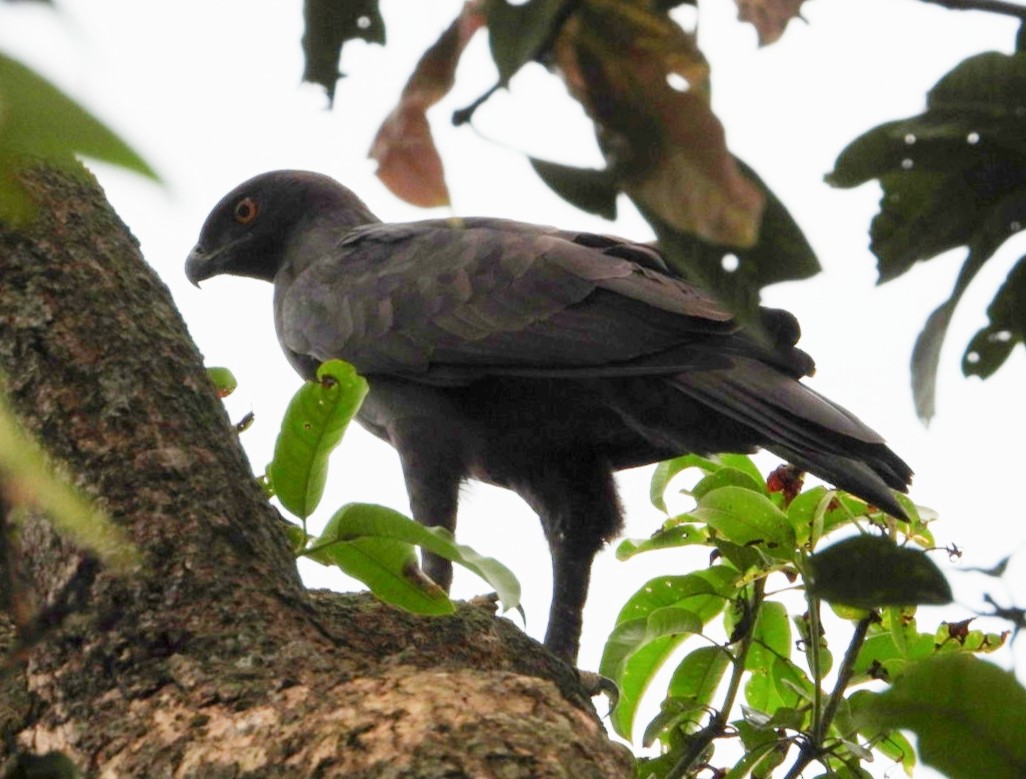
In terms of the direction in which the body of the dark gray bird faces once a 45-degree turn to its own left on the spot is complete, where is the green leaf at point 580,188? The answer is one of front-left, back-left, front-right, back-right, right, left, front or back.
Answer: front-left

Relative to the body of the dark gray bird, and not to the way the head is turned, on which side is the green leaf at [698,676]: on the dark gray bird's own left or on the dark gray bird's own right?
on the dark gray bird's own left

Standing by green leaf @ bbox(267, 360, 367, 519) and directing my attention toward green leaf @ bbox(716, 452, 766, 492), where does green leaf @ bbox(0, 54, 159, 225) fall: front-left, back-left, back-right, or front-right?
back-right

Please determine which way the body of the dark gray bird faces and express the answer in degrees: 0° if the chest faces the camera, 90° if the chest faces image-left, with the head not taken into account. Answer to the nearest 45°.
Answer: approximately 90°

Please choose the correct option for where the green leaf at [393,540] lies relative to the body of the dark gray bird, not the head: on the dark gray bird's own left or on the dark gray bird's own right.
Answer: on the dark gray bird's own left

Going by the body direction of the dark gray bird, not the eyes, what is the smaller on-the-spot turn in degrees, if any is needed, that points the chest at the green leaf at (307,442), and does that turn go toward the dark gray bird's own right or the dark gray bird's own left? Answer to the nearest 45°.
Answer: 0° — it already faces it

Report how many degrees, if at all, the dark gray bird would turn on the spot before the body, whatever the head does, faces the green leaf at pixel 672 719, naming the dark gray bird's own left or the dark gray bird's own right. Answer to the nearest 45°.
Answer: approximately 135° to the dark gray bird's own left

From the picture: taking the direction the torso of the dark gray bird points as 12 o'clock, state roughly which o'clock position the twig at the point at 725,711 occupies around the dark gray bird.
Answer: The twig is roughly at 8 o'clock from the dark gray bird.
